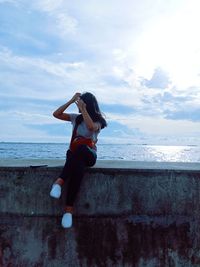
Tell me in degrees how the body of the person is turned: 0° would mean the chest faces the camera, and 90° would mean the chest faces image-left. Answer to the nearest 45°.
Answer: approximately 45°
